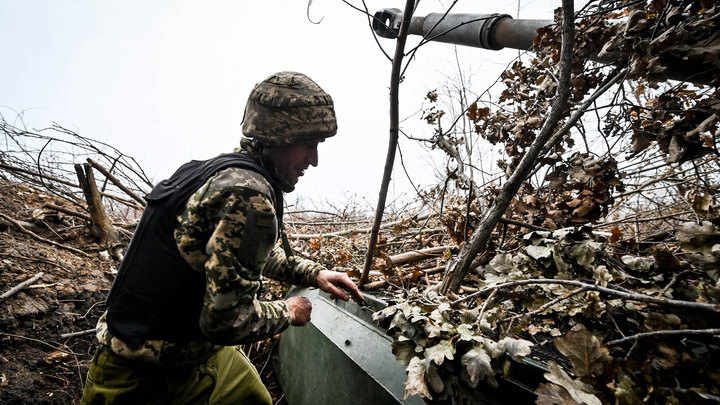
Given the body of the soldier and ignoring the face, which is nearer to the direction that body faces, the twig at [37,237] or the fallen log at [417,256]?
the fallen log

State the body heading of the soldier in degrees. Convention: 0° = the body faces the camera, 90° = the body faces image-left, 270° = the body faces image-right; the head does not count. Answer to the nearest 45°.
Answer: approximately 270°

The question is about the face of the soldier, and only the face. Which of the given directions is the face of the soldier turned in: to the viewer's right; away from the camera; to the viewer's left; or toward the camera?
to the viewer's right

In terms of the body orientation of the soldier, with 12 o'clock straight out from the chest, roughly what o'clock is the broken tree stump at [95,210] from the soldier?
The broken tree stump is roughly at 8 o'clock from the soldier.

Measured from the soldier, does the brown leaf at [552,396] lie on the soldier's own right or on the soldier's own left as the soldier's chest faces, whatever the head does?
on the soldier's own right

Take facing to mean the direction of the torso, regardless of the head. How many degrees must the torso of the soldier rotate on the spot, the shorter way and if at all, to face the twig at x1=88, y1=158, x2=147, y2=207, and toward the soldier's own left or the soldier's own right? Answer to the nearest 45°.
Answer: approximately 135° to the soldier's own left

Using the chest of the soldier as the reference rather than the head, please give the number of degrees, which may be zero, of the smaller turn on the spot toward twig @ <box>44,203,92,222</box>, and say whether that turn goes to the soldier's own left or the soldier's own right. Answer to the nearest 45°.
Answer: approximately 135° to the soldier's own left

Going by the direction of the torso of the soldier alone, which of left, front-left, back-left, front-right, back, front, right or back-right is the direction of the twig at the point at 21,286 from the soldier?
back-left
